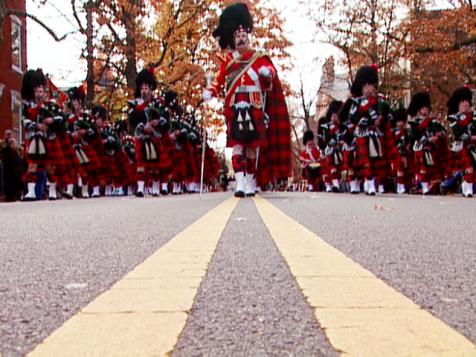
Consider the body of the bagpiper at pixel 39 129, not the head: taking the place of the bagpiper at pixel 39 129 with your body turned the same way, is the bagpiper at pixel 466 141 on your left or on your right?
on your left

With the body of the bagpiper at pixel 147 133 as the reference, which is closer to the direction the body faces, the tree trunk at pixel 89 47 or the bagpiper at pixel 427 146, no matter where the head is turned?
the bagpiper

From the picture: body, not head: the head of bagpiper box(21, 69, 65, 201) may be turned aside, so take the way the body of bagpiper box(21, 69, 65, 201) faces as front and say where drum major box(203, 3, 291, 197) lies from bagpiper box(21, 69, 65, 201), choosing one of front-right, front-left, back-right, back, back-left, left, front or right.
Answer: front-left

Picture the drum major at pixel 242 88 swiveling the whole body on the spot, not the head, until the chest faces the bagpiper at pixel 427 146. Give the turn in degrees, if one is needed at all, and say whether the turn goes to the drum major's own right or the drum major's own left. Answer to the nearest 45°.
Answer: approximately 135° to the drum major's own left

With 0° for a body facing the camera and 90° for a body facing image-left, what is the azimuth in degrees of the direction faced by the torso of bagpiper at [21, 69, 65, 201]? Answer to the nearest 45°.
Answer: approximately 0°

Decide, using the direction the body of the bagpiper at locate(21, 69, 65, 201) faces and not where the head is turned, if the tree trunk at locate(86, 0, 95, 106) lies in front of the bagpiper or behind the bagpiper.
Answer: behind

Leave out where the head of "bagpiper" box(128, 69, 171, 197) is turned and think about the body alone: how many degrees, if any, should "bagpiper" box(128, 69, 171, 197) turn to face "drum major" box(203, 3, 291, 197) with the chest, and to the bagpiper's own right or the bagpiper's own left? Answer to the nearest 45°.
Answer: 0° — they already face them

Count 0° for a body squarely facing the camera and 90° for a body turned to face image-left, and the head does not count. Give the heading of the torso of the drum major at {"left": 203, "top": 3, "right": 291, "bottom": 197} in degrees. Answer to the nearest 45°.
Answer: approximately 0°

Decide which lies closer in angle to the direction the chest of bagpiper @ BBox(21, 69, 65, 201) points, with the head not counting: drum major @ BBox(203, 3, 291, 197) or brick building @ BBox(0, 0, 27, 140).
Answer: the drum major

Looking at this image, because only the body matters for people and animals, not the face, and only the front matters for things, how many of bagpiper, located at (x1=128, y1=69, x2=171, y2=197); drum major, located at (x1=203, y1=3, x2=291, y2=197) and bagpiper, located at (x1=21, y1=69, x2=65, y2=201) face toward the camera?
3

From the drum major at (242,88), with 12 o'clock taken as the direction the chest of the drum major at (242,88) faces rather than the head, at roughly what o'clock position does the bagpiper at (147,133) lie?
the bagpiper at (147,133) is roughly at 5 o'clock from the drum major at (242,88).

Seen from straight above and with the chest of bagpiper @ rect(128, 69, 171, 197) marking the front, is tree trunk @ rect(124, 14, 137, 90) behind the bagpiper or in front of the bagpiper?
behind
